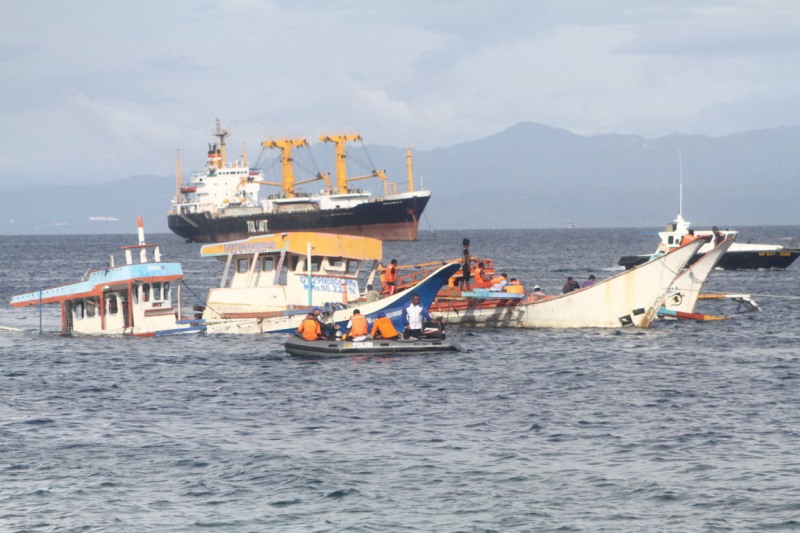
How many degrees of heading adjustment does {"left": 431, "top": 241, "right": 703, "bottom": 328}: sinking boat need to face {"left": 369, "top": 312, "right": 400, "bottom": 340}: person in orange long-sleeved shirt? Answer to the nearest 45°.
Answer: approximately 135° to its right

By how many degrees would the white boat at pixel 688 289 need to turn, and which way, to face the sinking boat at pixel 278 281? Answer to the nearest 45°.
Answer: approximately 135° to its right

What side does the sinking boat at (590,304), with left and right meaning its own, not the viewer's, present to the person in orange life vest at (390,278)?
back

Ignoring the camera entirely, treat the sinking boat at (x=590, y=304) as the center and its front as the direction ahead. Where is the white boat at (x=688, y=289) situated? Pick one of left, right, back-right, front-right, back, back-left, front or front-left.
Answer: front-left

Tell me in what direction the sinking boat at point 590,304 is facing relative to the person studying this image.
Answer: facing to the right of the viewer

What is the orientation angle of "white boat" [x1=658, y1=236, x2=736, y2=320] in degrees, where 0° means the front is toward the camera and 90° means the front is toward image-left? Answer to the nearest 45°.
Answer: approximately 270°

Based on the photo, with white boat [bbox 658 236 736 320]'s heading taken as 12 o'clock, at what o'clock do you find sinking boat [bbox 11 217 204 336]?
sinking boat [bbox 11 217 204 336] is roughly at 5 o'clock from white boat [bbox 658 236 736 320].

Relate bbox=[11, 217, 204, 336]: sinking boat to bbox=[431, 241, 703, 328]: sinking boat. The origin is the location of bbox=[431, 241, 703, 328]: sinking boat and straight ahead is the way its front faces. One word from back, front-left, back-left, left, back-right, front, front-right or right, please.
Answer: back
